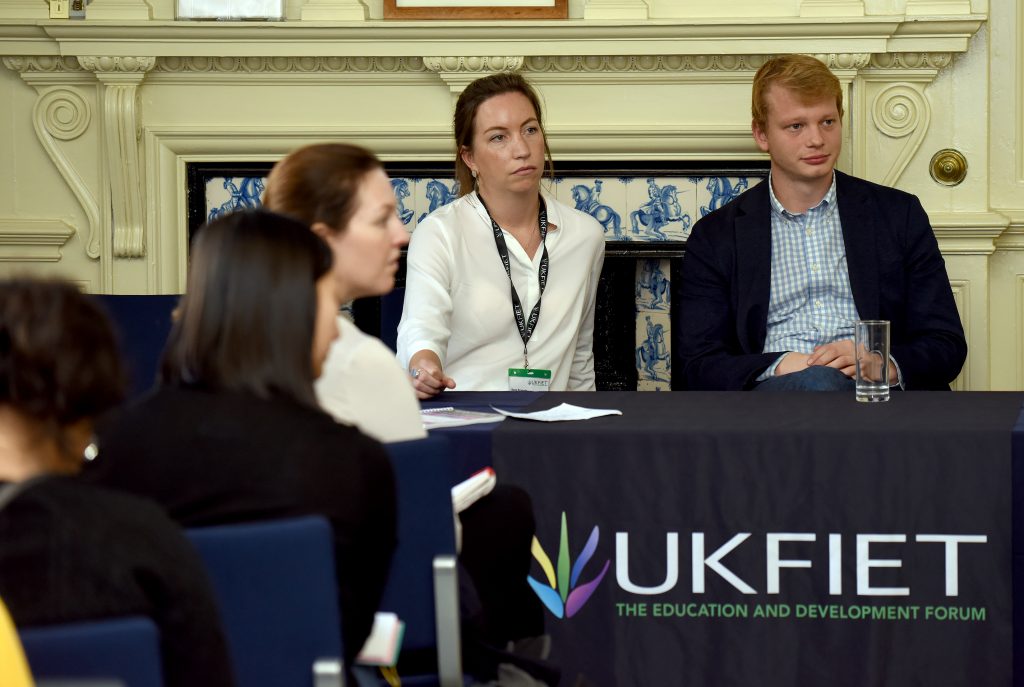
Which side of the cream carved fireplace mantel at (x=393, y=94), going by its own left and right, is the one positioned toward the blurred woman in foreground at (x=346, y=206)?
front

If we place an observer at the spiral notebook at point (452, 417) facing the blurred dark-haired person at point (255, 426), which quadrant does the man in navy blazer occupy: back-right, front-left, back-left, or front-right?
back-left

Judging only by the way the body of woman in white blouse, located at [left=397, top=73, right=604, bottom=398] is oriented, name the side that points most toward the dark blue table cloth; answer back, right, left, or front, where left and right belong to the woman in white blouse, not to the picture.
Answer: front

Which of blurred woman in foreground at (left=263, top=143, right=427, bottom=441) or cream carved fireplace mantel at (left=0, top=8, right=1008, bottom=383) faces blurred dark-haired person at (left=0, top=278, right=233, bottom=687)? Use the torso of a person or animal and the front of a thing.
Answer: the cream carved fireplace mantel

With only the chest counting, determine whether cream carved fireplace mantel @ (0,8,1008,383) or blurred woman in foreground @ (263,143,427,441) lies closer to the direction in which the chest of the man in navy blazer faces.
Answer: the blurred woman in foreground

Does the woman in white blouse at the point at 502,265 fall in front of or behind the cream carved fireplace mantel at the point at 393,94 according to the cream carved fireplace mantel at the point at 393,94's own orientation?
in front

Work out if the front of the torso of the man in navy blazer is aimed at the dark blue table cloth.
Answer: yes

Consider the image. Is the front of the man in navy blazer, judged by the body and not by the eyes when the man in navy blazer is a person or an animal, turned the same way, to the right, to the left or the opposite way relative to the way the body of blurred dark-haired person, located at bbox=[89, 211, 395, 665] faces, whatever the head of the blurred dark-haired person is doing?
the opposite way

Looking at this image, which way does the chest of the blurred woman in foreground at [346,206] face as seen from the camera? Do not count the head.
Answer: to the viewer's right

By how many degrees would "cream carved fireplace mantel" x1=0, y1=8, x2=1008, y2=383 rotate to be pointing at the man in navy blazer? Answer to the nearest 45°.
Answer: approximately 45° to its left

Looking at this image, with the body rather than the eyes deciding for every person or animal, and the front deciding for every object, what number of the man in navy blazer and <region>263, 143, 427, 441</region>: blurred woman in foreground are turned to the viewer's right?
1

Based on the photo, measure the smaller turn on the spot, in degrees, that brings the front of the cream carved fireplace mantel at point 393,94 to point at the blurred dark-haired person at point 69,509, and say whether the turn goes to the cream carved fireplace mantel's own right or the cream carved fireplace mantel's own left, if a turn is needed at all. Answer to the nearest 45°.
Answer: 0° — it already faces them

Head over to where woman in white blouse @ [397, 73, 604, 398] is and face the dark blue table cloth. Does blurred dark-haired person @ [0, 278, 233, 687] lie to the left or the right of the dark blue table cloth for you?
right
